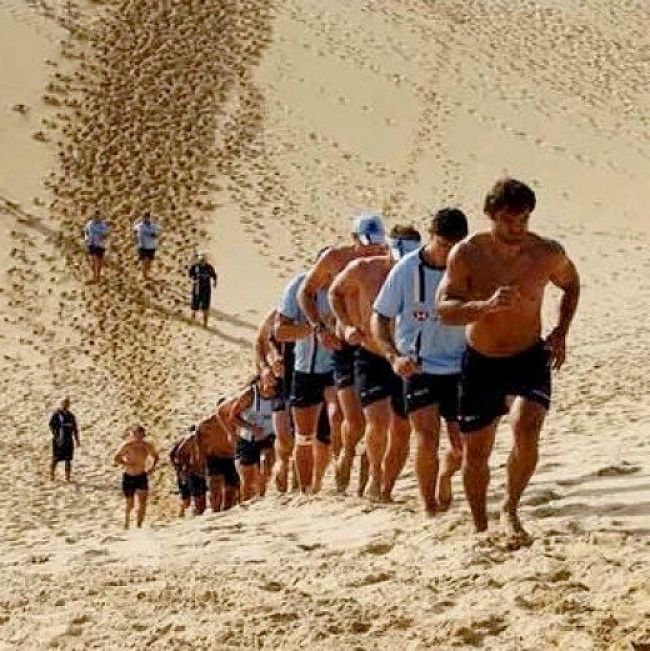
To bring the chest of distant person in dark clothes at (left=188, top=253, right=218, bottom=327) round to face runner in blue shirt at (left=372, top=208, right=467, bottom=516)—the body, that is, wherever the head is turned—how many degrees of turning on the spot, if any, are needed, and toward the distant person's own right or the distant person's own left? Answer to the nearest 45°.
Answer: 0° — they already face them

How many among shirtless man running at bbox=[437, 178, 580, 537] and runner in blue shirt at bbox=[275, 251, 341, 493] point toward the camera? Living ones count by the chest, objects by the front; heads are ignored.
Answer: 2

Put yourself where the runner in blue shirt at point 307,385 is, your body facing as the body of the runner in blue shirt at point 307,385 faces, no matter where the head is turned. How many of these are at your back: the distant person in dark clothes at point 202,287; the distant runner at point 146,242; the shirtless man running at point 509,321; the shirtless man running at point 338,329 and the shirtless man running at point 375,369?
2

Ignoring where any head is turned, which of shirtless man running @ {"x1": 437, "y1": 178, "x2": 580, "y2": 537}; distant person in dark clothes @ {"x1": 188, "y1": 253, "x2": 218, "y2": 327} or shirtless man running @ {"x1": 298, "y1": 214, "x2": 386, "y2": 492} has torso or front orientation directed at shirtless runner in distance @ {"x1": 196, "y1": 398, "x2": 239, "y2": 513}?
the distant person in dark clothes

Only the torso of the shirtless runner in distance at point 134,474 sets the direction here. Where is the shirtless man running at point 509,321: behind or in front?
in front

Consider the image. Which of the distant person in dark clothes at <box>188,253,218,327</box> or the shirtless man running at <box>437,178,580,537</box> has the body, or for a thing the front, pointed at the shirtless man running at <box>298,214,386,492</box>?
the distant person in dark clothes

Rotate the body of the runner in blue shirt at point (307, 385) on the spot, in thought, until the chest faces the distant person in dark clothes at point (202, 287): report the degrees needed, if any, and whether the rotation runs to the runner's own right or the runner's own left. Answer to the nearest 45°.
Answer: approximately 180°

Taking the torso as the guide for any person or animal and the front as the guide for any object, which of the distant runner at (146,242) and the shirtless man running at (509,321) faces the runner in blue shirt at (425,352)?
the distant runner

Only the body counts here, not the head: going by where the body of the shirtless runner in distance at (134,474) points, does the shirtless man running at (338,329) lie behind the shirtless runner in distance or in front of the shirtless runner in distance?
in front
